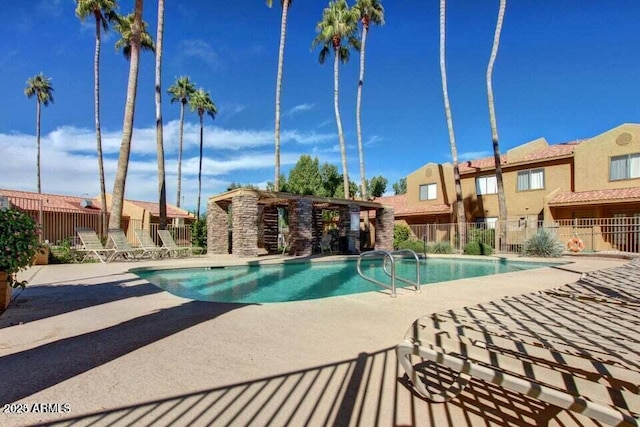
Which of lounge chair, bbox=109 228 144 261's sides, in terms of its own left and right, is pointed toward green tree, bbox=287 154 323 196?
left

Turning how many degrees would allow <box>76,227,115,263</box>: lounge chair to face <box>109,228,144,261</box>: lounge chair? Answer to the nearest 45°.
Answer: approximately 45° to its left

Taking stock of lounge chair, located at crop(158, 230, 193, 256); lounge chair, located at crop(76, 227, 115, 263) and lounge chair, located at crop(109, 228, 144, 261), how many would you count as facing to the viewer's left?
0

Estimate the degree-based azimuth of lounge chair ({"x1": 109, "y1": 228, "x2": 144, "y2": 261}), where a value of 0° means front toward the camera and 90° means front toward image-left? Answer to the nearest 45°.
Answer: approximately 315°

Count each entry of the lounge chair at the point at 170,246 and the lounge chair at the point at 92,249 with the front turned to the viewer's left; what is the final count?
0

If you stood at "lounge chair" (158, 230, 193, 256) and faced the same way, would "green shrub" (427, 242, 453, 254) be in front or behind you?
in front

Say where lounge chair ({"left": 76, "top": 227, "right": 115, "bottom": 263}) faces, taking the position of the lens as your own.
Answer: facing the viewer and to the right of the viewer

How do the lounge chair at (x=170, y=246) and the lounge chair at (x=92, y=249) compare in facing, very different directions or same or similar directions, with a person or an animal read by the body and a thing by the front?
same or similar directions

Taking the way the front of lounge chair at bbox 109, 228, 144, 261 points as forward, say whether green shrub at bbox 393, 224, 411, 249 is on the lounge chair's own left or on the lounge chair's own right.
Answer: on the lounge chair's own left

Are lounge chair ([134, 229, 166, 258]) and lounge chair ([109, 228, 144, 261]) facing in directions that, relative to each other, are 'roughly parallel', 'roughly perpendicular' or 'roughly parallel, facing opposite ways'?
roughly parallel

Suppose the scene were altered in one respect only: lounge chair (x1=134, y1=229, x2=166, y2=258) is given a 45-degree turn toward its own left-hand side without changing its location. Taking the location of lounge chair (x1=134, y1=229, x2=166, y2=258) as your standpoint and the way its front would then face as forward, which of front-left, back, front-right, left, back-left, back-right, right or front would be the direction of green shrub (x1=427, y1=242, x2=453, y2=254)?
front
